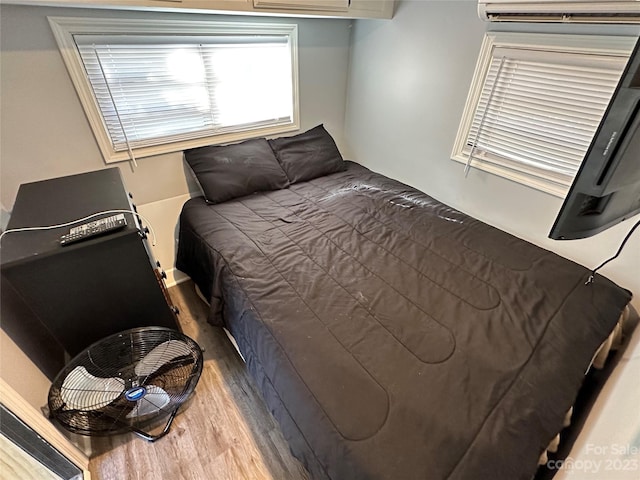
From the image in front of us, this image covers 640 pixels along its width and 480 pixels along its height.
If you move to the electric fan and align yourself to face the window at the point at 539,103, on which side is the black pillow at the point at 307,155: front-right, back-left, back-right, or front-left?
front-left

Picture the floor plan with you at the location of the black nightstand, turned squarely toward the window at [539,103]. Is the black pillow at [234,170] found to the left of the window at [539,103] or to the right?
left

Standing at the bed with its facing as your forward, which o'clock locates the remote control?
The remote control is roughly at 4 o'clock from the bed.

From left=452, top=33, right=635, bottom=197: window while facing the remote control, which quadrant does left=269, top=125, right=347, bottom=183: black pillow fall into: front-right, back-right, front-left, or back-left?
front-right

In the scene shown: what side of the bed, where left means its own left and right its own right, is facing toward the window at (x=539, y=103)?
left

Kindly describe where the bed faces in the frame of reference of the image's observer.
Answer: facing the viewer and to the right of the viewer
